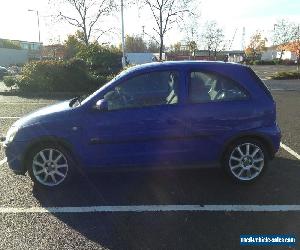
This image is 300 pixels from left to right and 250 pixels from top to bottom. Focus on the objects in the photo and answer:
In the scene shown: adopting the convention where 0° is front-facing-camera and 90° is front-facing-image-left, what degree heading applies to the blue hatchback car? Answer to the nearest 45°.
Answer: approximately 90°

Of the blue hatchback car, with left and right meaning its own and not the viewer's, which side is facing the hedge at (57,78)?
right
